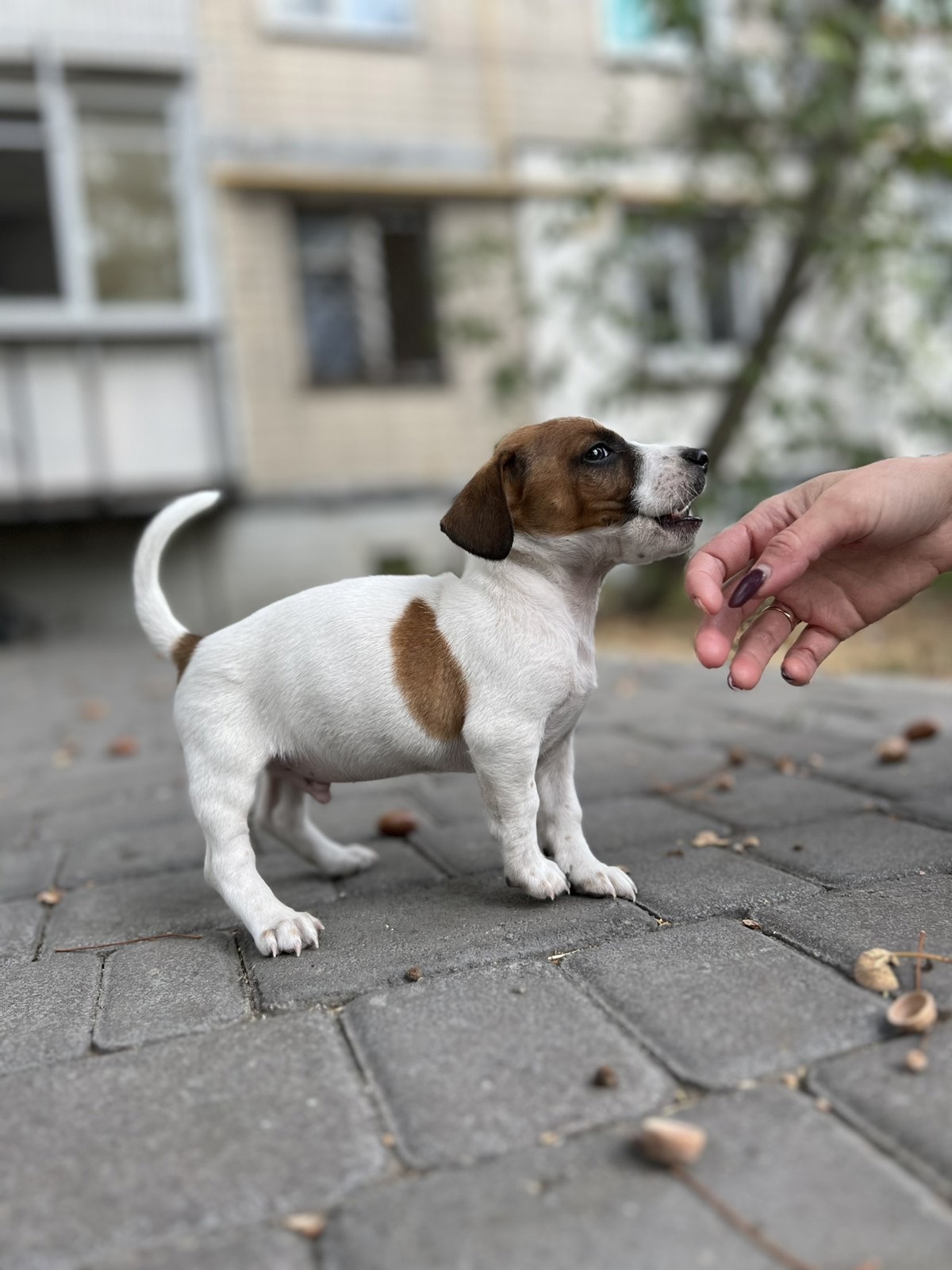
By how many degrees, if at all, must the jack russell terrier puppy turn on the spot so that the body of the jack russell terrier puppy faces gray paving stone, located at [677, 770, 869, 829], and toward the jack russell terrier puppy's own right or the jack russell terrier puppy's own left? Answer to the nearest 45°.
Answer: approximately 45° to the jack russell terrier puppy's own left

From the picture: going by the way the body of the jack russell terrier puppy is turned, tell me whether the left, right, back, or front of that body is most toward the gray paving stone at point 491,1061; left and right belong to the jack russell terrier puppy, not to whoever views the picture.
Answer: right

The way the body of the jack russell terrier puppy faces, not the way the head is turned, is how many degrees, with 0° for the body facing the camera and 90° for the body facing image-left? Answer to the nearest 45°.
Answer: approximately 270°

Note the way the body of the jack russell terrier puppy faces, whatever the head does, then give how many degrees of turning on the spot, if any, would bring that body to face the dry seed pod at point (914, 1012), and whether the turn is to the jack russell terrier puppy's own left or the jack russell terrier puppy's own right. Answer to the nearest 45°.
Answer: approximately 45° to the jack russell terrier puppy's own right

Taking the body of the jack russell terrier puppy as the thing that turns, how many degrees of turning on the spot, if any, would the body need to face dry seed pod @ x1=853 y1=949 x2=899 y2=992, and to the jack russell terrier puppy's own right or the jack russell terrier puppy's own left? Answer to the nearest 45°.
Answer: approximately 45° to the jack russell terrier puppy's own right

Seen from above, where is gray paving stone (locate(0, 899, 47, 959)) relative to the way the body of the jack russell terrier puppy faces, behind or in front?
behind

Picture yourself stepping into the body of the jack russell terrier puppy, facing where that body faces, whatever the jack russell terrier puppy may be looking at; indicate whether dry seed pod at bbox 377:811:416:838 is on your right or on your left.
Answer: on your left

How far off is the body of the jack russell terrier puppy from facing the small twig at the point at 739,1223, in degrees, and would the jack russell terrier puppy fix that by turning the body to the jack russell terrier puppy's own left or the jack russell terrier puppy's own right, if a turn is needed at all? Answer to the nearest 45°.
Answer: approximately 90° to the jack russell terrier puppy's own right

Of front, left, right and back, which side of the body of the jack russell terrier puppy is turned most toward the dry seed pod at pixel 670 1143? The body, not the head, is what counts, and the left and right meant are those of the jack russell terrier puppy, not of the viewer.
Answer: right
